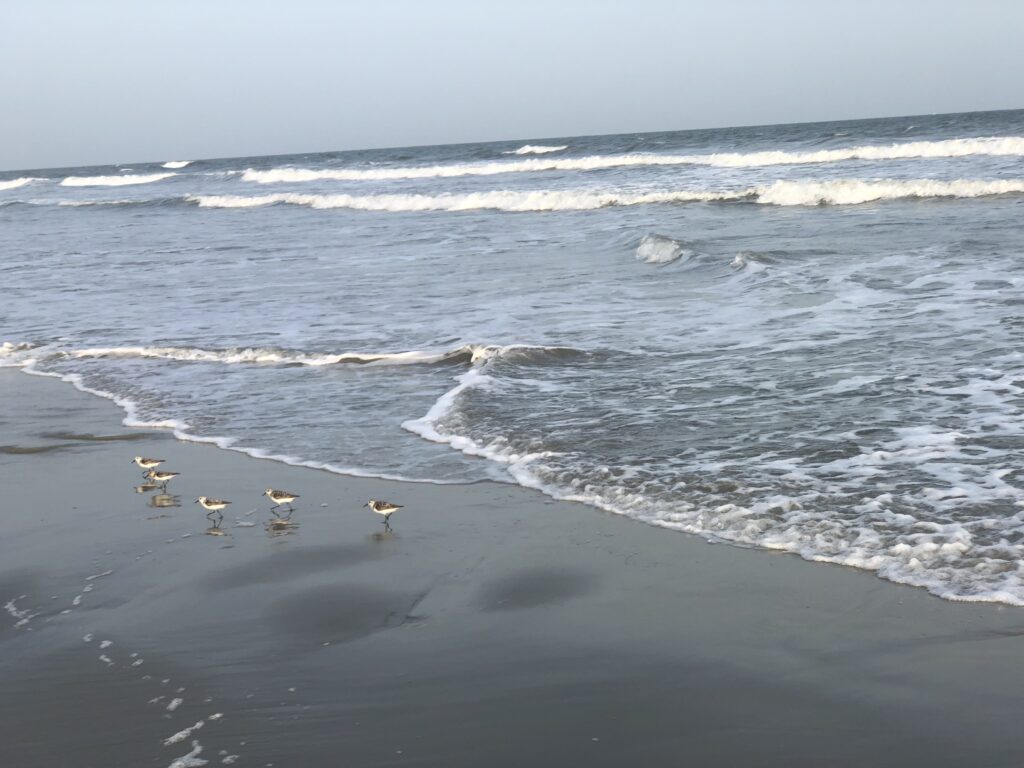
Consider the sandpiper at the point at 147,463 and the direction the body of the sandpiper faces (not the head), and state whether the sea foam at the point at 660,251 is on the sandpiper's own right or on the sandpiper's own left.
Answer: on the sandpiper's own right

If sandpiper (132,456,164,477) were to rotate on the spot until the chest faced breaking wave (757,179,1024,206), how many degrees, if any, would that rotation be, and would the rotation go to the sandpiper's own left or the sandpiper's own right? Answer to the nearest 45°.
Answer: approximately 135° to the sandpiper's own right

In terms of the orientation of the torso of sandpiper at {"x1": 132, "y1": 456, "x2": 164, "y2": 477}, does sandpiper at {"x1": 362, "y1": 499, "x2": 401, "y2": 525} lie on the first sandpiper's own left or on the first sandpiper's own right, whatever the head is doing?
on the first sandpiper's own left

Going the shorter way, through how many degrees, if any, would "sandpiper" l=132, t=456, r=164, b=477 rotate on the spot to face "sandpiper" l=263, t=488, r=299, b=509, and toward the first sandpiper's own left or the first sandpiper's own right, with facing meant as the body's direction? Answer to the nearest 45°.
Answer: approximately 135° to the first sandpiper's own left

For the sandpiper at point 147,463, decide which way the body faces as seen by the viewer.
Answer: to the viewer's left

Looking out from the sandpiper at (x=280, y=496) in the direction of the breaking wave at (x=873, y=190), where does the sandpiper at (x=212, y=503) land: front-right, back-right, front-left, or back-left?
back-left

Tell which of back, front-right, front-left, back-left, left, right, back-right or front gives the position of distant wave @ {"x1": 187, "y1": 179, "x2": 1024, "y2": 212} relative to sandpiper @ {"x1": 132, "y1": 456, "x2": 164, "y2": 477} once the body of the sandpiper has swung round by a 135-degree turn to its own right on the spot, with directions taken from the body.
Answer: front

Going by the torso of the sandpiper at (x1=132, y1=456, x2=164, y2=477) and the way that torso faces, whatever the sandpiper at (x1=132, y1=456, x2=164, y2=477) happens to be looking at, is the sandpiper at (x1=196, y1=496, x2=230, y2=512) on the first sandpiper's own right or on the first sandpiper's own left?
on the first sandpiper's own left
